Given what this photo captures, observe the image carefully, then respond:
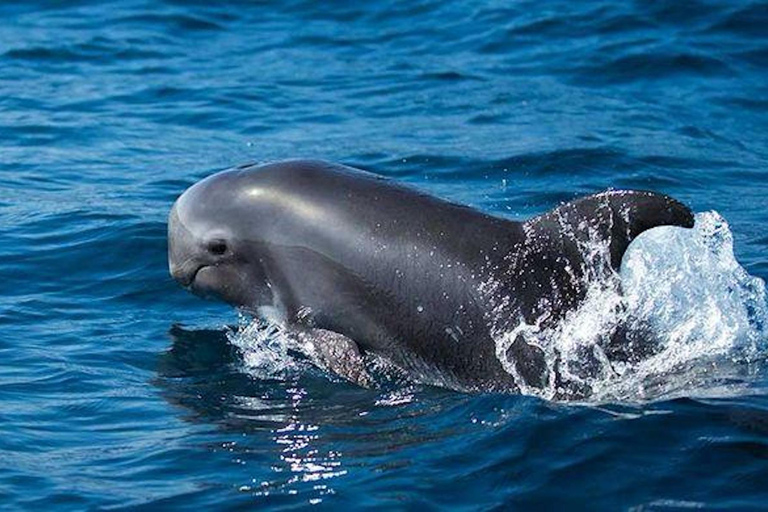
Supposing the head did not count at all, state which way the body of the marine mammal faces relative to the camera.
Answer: to the viewer's left
